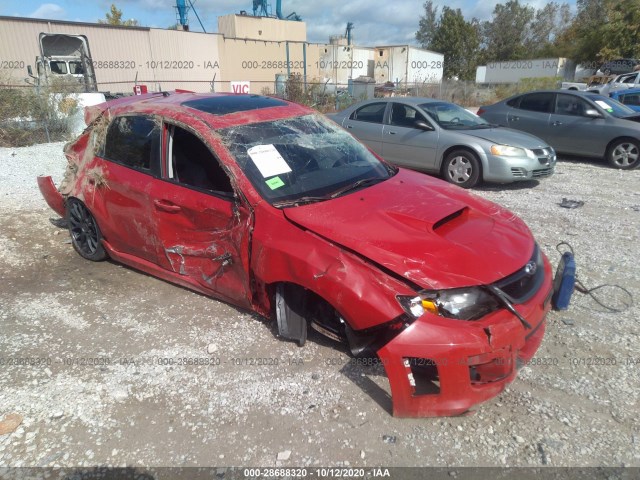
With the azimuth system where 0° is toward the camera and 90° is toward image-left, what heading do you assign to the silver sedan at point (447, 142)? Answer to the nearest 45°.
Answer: approximately 315°

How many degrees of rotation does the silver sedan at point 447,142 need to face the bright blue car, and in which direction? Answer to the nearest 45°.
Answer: approximately 90° to its left

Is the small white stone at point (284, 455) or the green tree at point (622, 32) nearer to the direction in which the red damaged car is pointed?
the small white stone

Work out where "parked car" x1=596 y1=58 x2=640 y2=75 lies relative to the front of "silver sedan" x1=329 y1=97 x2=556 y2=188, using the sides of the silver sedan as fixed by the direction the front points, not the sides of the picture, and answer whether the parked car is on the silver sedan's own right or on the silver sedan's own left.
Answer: on the silver sedan's own left

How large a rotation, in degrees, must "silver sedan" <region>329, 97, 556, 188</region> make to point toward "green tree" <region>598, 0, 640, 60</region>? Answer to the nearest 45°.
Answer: approximately 135° to its left

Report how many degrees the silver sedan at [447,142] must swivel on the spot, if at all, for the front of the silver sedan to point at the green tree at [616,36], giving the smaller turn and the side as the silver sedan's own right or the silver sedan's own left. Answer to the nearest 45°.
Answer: approximately 135° to the silver sedan's own left

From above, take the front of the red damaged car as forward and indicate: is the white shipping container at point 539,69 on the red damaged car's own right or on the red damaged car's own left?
on the red damaged car's own left

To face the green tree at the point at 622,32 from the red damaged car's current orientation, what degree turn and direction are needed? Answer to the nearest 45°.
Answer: approximately 90° to its left

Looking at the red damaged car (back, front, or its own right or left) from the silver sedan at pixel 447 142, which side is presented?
left

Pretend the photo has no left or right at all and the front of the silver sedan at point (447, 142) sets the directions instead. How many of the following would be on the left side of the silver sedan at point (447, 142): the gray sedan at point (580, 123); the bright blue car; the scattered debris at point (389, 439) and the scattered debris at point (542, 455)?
2

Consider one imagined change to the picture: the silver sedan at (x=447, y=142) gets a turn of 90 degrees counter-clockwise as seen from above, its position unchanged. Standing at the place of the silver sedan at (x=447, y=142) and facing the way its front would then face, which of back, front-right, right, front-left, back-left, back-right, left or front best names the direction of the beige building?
left

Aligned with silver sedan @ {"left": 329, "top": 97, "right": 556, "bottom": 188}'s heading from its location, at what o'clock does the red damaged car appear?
The red damaged car is roughly at 2 o'clock from the silver sedan.

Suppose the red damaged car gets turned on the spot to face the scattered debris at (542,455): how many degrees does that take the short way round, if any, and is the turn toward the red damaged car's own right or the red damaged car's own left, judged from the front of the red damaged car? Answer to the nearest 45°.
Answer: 0° — it already faces it

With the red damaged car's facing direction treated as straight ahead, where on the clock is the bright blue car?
The bright blue car is roughly at 9 o'clock from the red damaged car.
